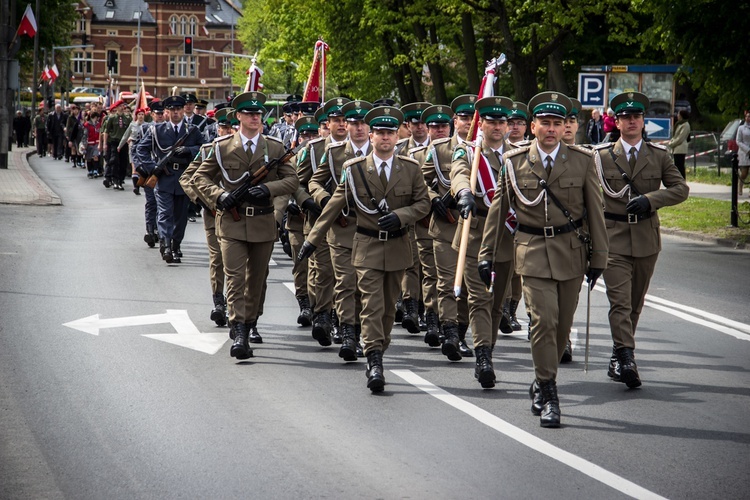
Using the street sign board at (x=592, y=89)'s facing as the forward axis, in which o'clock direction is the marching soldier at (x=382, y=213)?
The marching soldier is roughly at 12 o'clock from the street sign board.

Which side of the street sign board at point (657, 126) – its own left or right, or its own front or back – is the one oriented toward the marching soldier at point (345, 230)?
front

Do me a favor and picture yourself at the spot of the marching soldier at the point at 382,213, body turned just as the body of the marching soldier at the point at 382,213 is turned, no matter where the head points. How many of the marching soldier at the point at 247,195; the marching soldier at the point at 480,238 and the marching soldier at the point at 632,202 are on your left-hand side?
2

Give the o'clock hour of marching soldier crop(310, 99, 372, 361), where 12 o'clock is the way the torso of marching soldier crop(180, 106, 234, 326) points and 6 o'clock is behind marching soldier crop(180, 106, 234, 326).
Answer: marching soldier crop(310, 99, 372, 361) is roughly at 11 o'clock from marching soldier crop(180, 106, 234, 326).

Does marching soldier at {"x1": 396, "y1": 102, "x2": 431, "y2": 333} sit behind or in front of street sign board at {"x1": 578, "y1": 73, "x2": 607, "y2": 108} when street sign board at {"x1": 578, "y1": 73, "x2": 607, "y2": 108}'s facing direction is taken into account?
in front

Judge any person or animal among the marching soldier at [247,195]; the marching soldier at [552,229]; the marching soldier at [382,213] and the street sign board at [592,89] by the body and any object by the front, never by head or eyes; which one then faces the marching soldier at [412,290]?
the street sign board

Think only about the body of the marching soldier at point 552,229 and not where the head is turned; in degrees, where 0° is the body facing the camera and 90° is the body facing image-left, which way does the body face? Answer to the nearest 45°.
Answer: approximately 0°

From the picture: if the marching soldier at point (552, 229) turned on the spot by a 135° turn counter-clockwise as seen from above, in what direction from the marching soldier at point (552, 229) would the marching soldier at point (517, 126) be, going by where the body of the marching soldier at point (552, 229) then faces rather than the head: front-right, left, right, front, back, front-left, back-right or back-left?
front-left

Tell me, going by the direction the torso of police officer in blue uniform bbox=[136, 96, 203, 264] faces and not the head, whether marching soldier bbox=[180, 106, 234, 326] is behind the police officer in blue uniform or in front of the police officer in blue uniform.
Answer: in front

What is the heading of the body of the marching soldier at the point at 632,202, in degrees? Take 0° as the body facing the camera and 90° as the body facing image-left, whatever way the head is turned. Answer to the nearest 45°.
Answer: approximately 0°

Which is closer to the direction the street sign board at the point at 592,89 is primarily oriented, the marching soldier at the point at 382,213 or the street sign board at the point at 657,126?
the marching soldier

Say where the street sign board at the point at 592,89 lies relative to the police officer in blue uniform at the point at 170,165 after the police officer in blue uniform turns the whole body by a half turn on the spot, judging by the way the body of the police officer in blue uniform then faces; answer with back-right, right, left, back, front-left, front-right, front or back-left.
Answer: front-right
